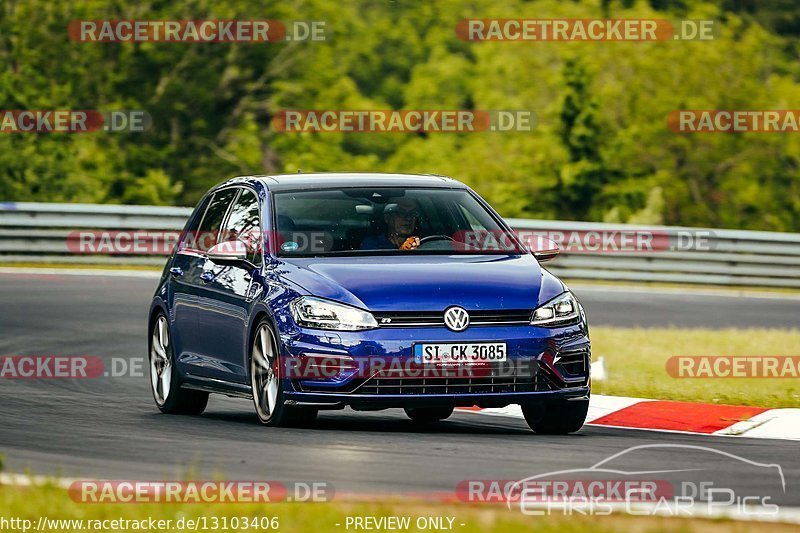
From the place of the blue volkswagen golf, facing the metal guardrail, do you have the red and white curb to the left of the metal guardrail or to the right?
right

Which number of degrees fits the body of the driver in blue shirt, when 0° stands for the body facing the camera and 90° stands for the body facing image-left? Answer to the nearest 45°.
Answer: approximately 315°

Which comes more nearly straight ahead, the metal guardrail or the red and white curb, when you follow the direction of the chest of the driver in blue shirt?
the red and white curb

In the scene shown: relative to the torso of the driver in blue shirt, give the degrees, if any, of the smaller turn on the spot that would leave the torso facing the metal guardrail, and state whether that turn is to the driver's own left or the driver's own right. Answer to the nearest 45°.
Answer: approximately 135° to the driver's own left

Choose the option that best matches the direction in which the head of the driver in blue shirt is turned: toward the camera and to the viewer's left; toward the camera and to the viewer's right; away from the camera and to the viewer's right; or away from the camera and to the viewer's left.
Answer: toward the camera and to the viewer's right

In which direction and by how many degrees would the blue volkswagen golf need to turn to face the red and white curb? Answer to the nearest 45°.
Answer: approximately 90° to its left

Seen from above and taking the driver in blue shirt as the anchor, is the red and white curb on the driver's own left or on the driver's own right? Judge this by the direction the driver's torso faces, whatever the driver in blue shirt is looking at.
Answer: on the driver's own left

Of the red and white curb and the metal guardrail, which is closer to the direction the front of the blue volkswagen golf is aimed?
the red and white curb

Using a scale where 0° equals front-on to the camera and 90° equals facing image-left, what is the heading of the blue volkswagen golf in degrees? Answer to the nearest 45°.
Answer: approximately 315°

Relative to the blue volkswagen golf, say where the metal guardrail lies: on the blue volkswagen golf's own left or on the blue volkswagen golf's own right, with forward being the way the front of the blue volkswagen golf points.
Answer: on the blue volkswagen golf's own left
